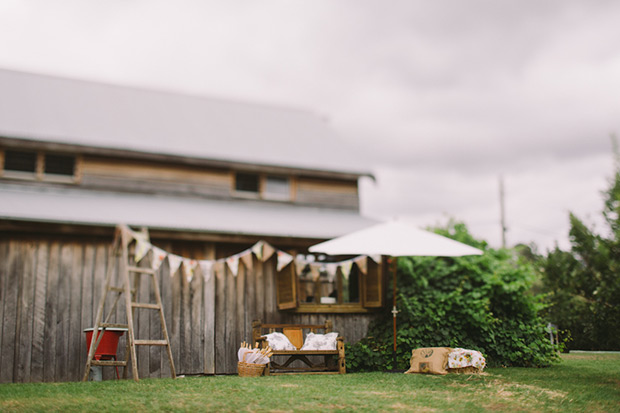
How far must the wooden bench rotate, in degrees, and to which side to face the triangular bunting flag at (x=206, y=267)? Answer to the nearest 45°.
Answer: approximately 90° to its right

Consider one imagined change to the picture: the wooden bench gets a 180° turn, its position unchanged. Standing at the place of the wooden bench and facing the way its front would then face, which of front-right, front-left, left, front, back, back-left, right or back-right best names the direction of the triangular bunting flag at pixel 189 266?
left

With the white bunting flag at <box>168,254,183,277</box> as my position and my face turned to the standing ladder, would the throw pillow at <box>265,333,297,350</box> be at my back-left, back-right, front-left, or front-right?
back-left

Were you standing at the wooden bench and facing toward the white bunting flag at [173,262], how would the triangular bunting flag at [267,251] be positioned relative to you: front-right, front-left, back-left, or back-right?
front-right

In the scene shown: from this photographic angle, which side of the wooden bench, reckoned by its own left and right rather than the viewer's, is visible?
front

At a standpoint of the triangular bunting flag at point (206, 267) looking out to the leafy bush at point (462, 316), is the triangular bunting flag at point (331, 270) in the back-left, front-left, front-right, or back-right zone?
front-left

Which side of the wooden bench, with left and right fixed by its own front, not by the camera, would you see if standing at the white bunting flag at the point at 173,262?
right

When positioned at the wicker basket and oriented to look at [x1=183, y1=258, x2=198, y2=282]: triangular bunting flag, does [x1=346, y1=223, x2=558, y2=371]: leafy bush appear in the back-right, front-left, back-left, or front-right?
back-right

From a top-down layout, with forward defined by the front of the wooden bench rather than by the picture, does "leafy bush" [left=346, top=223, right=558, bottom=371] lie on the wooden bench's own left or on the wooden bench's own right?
on the wooden bench's own left

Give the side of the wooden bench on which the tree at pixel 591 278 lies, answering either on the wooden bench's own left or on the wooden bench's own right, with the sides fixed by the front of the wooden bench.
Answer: on the wooden bench's own left
